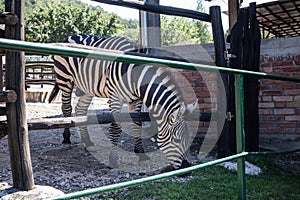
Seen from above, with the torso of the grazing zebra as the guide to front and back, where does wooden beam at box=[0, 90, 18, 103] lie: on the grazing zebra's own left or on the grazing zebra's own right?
on the grazing zebra's own right

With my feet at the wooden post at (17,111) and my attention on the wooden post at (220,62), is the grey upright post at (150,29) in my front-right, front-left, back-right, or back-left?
front-left

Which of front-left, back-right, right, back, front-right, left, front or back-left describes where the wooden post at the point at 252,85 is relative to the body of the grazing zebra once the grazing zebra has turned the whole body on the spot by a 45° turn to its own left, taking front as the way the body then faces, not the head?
front

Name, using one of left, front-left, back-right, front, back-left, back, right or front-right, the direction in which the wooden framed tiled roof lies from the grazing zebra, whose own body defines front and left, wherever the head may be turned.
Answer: left

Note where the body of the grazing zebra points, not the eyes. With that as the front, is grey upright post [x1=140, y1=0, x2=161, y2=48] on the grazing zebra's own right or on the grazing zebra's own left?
on the grazing zebra's own left

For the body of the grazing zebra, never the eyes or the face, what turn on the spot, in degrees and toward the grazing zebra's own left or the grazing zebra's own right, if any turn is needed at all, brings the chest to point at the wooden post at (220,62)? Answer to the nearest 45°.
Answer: approximately 45° to the grazing zebra's own left
